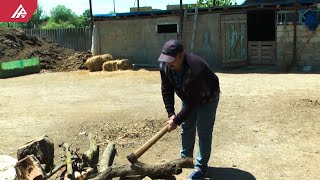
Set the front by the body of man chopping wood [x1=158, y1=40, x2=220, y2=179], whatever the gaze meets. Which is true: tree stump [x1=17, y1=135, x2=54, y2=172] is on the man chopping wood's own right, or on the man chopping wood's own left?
on the man chopping wood's own right

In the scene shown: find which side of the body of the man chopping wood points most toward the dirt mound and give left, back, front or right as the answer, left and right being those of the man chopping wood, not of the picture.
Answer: right

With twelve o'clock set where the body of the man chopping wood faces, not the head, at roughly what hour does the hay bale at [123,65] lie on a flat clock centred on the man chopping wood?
The hay bale is roughly at 4 o'clock from the man chopping wood.

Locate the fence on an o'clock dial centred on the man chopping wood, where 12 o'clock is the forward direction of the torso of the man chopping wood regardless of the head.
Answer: The fence is roughly at 4 o'clock from the man chopping wood.

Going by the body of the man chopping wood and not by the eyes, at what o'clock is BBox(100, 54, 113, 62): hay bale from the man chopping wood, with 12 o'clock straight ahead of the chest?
The hay bale is roughly at 4 o'clock from the man chopping wood.

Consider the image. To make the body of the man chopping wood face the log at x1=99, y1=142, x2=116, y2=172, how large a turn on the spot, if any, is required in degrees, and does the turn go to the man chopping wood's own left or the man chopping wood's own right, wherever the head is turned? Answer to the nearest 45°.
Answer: approximately 45° to the man chopping wood's own right

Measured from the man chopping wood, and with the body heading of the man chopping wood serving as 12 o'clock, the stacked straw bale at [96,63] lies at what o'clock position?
The stacked straw bale is roughly at 4 o'clock from the man chopping wood.

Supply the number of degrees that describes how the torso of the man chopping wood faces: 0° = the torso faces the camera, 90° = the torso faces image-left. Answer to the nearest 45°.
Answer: approximately 45°
